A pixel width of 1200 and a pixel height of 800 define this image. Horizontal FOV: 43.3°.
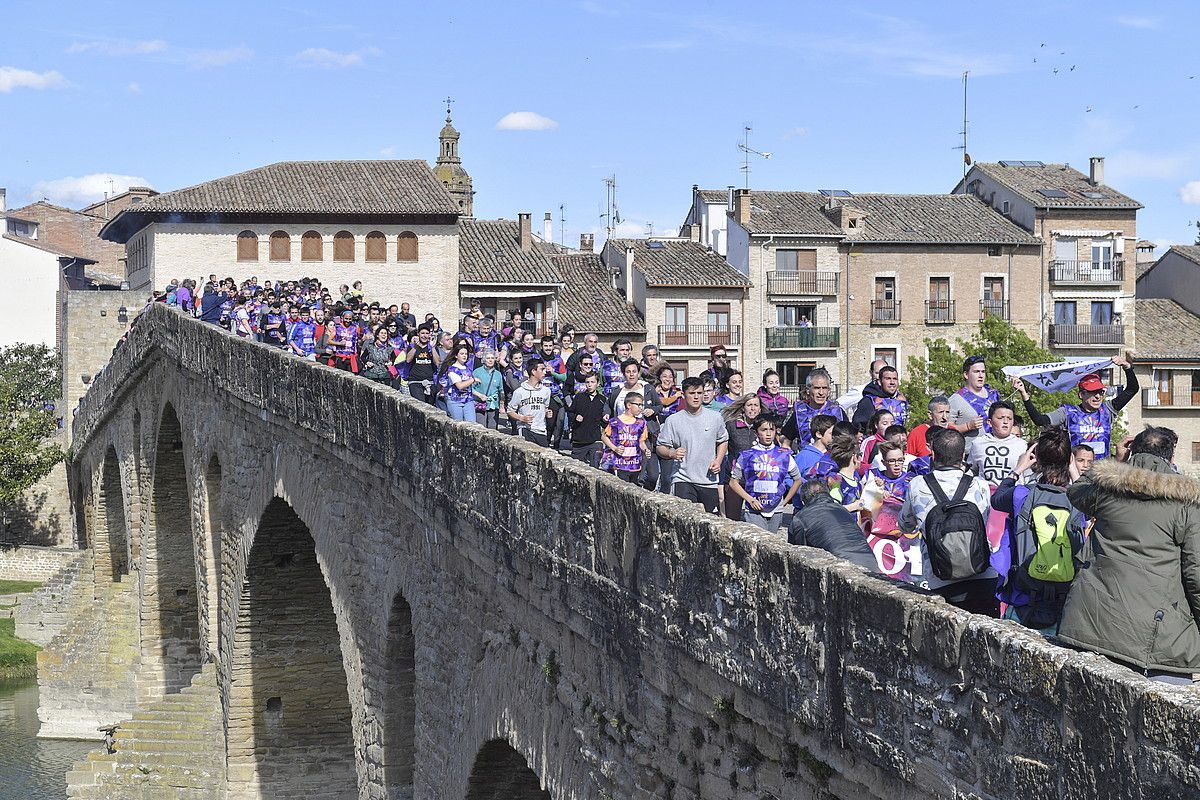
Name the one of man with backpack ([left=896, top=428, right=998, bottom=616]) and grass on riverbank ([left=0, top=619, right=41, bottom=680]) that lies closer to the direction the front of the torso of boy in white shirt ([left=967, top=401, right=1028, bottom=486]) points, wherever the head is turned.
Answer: the man with backpack

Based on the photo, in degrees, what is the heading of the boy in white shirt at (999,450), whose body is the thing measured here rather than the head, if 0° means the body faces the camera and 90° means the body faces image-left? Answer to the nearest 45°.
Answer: approximately 0°

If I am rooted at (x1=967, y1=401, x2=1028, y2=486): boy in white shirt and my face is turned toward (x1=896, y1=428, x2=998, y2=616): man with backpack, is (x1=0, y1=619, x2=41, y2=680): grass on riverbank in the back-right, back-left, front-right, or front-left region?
back-right

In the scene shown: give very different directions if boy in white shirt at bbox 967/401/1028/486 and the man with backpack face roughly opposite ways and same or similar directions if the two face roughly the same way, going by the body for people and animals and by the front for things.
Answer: very different directions

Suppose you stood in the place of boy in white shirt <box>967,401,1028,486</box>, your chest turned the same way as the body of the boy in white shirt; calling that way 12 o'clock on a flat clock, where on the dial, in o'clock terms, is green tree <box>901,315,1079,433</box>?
The green tree is roughly at 6 o'clock from the boy in white shirt.

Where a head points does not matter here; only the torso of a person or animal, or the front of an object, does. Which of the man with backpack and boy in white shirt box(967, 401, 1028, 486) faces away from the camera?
the man with backpack

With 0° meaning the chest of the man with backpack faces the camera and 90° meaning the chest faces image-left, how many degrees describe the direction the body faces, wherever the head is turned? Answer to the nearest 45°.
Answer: approximately 180°

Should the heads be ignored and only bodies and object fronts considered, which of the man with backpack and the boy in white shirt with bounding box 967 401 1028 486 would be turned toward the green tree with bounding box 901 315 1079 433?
the man with backpack

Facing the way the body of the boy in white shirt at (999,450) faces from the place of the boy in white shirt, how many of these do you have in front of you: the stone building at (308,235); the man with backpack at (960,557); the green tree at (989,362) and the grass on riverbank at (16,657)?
1

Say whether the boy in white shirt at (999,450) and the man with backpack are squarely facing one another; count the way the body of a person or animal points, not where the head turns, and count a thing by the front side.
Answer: yes

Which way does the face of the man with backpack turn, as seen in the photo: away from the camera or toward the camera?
away from the camera

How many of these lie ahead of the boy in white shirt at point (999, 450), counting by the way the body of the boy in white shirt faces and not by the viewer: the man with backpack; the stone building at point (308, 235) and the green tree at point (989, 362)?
1

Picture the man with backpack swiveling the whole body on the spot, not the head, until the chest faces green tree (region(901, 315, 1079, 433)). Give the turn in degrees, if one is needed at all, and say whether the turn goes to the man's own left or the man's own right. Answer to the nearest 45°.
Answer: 0° — they already face it
